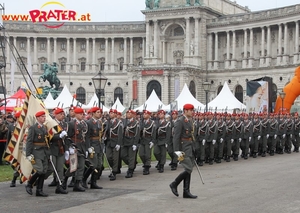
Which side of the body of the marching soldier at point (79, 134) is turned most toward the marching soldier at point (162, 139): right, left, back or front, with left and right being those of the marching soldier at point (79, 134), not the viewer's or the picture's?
left

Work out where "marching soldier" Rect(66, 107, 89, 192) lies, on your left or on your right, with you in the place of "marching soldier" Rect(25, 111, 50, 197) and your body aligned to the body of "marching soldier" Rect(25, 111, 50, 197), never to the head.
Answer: on your left

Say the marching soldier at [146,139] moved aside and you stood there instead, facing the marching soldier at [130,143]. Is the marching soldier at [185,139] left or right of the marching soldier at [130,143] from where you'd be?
left
